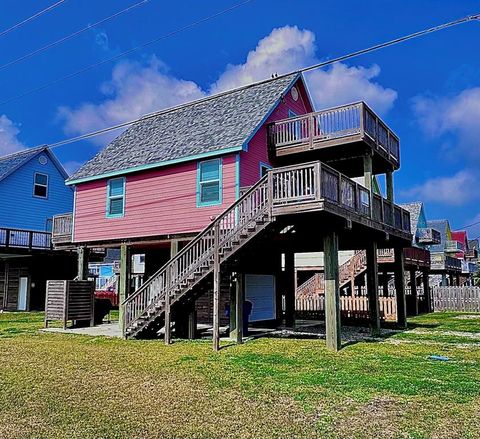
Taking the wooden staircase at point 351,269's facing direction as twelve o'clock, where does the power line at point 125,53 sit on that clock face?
The power line is roughly at 10 o'clock from the wooden staircase.

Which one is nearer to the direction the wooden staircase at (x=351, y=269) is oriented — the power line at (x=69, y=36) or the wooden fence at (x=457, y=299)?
the power line

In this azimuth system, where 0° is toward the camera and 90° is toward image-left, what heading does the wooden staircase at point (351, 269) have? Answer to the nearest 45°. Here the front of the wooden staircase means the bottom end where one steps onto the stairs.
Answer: approximately 90°

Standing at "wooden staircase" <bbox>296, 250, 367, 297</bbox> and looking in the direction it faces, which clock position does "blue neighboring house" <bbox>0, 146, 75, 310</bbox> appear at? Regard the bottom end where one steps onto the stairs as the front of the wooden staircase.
The blue neighboring house is roughly at 12 o'clock from the wooden staircase.

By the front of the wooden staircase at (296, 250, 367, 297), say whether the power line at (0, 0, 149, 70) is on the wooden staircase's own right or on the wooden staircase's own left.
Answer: on the wooden staircase's own left

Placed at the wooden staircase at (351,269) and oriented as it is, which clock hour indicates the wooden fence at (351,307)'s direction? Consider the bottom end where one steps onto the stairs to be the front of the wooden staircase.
The wooden fence is roughly at 9 o'clock from the wooden staircase.

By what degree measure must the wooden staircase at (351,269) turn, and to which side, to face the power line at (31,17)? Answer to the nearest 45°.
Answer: approximately 45° to its left

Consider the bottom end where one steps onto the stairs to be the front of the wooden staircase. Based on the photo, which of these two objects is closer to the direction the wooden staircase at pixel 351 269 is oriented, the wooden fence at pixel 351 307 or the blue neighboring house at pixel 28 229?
the blue neighboring house
